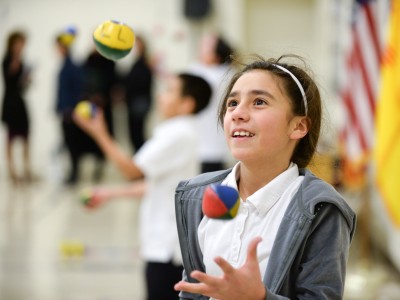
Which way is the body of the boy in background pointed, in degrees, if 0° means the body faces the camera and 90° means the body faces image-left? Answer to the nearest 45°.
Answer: approximately 90°

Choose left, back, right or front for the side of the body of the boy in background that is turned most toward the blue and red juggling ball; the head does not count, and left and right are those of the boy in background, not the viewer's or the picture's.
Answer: left

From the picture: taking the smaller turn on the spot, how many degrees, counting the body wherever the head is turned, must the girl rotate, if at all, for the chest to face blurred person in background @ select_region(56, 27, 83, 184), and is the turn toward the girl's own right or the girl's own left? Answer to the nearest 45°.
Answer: approximately 135° to the girl's own right

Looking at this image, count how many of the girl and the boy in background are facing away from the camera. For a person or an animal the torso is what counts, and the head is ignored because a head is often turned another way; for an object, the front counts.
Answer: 0

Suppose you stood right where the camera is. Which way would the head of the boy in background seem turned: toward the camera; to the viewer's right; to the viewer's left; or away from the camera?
to the viewer's left

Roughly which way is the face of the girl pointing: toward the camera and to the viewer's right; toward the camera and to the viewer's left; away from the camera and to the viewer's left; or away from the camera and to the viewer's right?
toward the camera and to the viewer's left

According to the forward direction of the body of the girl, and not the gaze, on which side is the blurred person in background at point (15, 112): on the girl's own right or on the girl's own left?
on the girl's own right

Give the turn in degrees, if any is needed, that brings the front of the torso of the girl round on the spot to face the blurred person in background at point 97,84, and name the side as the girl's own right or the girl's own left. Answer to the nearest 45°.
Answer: approximately 135° to the girl's own right

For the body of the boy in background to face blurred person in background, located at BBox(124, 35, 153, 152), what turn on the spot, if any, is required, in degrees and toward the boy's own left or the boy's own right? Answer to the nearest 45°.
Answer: approximately 90° to the boy's own right

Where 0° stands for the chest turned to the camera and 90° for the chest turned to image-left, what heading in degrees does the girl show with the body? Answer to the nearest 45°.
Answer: approximately 45°
